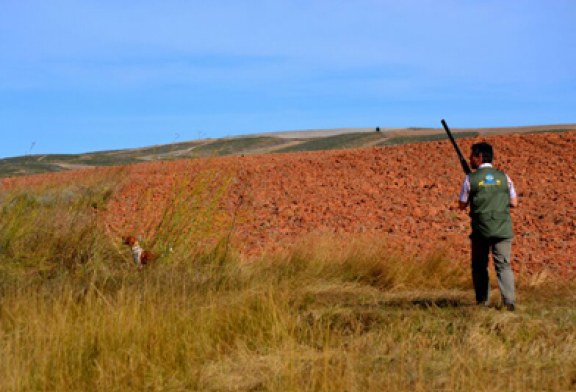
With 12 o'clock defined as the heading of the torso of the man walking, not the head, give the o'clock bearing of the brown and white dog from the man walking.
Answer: The brown and white dog is roughly at 9 o'clock from the man walking.

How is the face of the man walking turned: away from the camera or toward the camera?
away from the camera

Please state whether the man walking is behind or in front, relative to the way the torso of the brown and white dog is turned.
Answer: behind

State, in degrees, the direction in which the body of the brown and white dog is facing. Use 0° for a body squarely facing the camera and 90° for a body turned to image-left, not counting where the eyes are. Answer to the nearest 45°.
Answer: approximately 90°

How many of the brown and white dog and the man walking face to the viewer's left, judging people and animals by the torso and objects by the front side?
1

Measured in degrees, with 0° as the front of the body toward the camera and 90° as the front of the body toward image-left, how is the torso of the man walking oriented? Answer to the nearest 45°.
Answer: approximately 180°

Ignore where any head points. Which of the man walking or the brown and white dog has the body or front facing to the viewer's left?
the brown and white dog
